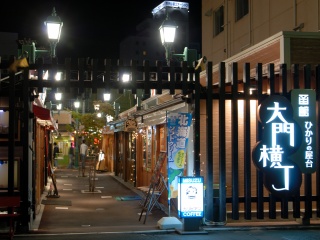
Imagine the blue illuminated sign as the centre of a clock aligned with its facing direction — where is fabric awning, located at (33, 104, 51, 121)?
The fabric awning is roughly at 3 o'clock from the blue illuminated sign.

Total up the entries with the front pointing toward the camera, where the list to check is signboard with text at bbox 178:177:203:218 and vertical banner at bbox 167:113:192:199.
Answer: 2

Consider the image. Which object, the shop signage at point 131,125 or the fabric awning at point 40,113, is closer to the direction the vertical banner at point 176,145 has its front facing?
the fabric awning

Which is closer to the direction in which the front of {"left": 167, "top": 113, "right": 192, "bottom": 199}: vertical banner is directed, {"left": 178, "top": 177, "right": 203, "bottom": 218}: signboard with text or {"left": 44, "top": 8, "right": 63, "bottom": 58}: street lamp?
the signboard with text

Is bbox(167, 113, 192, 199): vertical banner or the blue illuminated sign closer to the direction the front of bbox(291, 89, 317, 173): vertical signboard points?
the blue illuminated sign

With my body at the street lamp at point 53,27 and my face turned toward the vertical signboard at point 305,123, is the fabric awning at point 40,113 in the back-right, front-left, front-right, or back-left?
back-left

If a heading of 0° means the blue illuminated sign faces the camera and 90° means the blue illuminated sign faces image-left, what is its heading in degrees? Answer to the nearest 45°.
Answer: approximately 0°

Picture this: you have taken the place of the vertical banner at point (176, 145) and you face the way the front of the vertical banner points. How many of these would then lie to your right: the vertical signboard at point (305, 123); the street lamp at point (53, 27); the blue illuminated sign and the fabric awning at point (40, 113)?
2

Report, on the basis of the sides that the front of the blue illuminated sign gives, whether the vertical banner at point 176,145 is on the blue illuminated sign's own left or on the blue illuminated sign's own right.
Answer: on the blue illuminated sign's own right

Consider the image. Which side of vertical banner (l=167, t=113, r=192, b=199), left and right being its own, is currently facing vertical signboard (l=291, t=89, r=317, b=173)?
left

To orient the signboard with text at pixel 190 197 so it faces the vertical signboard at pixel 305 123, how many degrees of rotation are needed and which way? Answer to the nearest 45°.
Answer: approximately 90° to its left
